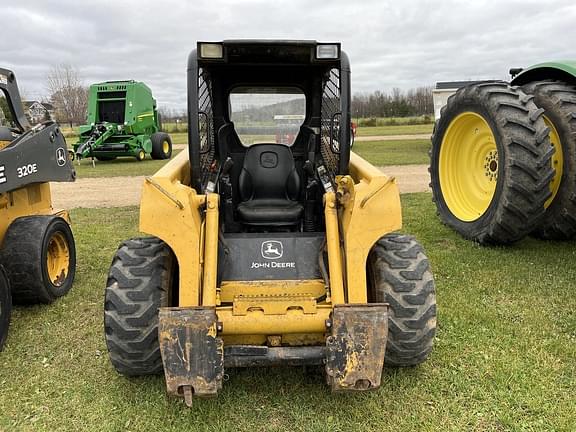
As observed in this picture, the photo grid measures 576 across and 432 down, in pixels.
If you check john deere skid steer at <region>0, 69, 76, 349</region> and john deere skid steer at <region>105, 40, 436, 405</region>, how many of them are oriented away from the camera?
0

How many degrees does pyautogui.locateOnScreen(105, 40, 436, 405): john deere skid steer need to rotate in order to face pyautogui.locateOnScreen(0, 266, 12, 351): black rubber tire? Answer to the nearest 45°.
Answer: approximately 90° to its right

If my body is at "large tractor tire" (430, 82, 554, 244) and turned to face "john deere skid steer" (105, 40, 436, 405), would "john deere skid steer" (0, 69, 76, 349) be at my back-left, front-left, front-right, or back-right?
front-right

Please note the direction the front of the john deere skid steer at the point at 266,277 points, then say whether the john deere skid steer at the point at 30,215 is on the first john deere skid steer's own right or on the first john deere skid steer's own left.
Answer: on the first john deere skid steer's own right

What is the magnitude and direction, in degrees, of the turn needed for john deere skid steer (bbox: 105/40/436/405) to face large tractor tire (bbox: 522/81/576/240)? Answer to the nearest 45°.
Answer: approximately 135° to its left

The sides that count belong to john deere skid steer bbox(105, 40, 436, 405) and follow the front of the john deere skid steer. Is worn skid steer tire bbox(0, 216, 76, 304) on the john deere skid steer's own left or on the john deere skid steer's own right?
on the john deere skid steer's own right

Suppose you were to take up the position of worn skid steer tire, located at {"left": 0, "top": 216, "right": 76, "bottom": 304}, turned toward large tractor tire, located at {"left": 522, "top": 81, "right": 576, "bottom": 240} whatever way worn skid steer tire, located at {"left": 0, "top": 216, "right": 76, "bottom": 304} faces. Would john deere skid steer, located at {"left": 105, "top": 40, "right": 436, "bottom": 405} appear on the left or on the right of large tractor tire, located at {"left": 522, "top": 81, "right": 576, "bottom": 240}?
right

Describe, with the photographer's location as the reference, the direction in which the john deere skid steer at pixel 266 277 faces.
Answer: facing the viewer
